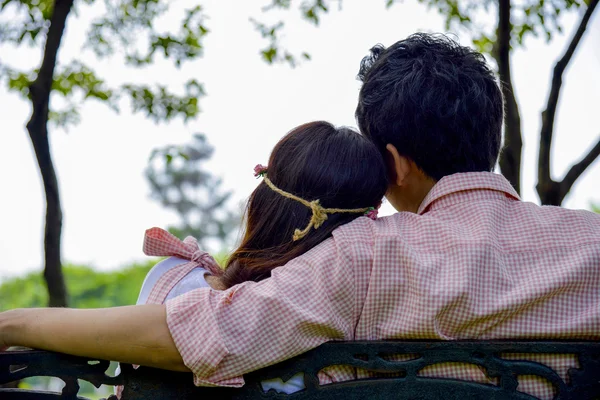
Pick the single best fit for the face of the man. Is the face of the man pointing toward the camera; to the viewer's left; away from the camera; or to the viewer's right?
away from the camera

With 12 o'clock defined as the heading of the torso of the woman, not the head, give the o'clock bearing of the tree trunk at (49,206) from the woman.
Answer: The tree trunk is roughly at 11 o'clock from the woman.

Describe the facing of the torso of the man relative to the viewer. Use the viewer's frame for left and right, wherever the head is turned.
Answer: facing away from the viewer

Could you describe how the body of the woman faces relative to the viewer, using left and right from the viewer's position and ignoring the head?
facing away from the viewer

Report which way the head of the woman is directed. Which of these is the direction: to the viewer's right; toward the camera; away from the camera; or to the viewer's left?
away from the camera

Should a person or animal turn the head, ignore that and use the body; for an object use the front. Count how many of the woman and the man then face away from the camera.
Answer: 2

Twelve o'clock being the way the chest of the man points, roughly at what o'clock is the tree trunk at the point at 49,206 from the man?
The tree trunk is roughly at 11 o'clock from the man.
